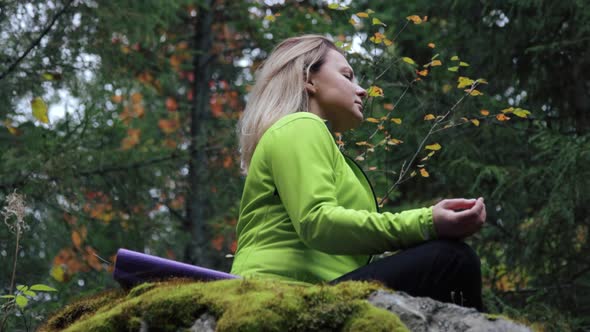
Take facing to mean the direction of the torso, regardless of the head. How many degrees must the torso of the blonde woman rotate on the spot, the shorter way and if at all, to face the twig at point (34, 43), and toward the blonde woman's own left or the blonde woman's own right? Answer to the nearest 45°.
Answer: approximately 135° to the blonde woman's own left

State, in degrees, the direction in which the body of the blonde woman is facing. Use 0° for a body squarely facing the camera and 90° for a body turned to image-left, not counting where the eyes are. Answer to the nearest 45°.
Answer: approximately 270°

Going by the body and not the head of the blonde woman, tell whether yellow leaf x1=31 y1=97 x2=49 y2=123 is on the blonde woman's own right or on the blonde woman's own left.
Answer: on the blonde woman's own left

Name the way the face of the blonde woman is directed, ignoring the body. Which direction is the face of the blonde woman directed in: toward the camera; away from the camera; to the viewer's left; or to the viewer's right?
to the viewer's right

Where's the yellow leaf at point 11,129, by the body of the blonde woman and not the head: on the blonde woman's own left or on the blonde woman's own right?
on the blonde woman's own left
